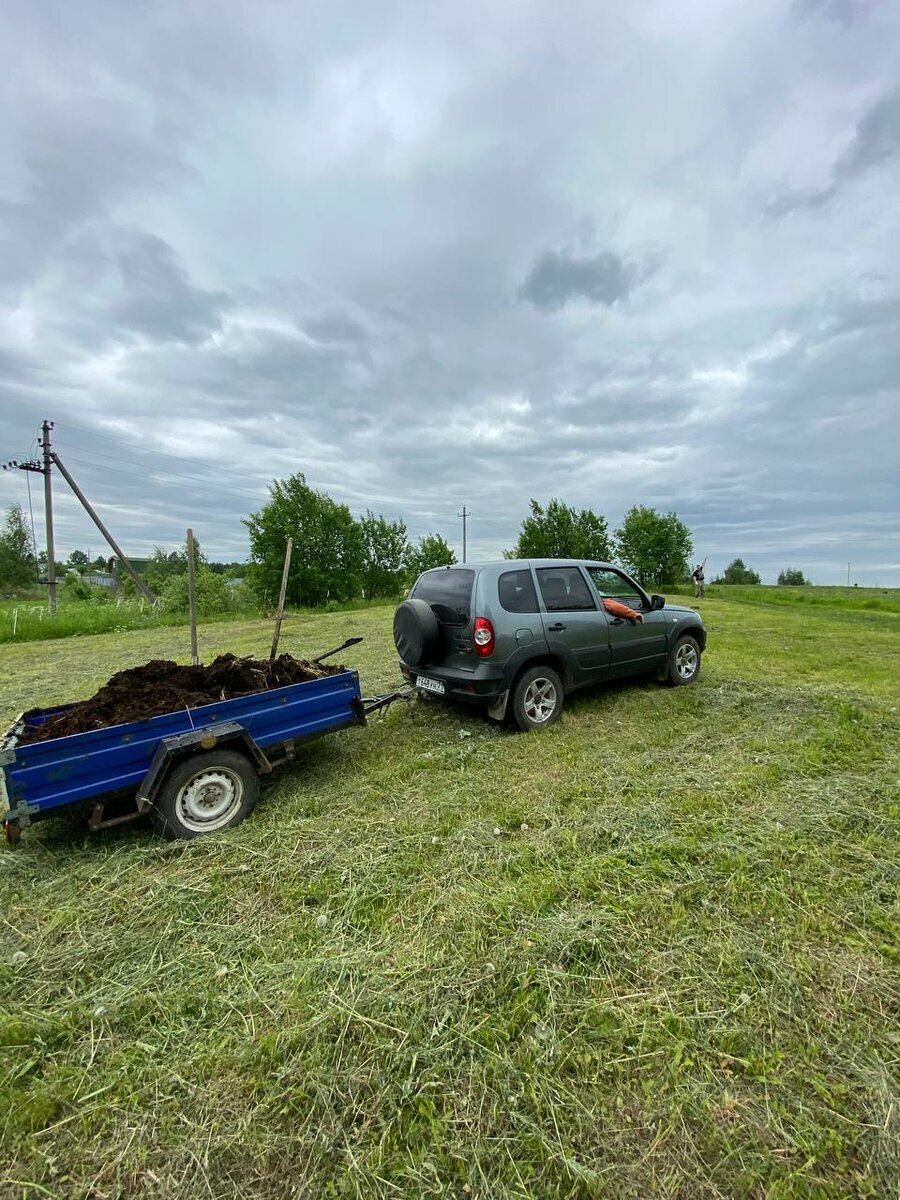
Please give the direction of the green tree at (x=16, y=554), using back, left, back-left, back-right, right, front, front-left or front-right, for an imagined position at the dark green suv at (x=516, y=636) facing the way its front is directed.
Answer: left

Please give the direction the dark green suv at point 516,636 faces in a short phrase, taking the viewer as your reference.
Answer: facing away from the viewer and to the right of the viewer

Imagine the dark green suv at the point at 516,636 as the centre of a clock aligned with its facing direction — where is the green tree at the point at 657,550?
The green tree is roughly at 11 o'clock from the dark green suv.

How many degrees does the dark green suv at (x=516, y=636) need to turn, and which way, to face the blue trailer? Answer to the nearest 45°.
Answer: approximately 180°

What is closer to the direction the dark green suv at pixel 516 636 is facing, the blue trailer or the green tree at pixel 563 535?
the green tree

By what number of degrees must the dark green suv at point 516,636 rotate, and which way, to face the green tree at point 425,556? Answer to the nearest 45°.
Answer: approximately 45° to its left

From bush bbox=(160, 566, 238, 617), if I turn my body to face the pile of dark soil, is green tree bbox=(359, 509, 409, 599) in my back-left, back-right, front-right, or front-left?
back-left

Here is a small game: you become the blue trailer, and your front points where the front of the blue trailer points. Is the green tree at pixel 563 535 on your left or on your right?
on your left

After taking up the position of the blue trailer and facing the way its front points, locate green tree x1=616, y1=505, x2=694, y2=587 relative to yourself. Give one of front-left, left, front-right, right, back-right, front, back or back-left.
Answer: front-left

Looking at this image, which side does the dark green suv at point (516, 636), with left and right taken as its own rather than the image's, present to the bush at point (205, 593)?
left

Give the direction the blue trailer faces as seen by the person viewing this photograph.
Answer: facing to the right of the viewer

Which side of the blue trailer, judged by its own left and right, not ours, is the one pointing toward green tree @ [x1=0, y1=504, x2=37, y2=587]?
left

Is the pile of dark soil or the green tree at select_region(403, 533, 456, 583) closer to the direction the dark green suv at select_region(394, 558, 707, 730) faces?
the green tree
